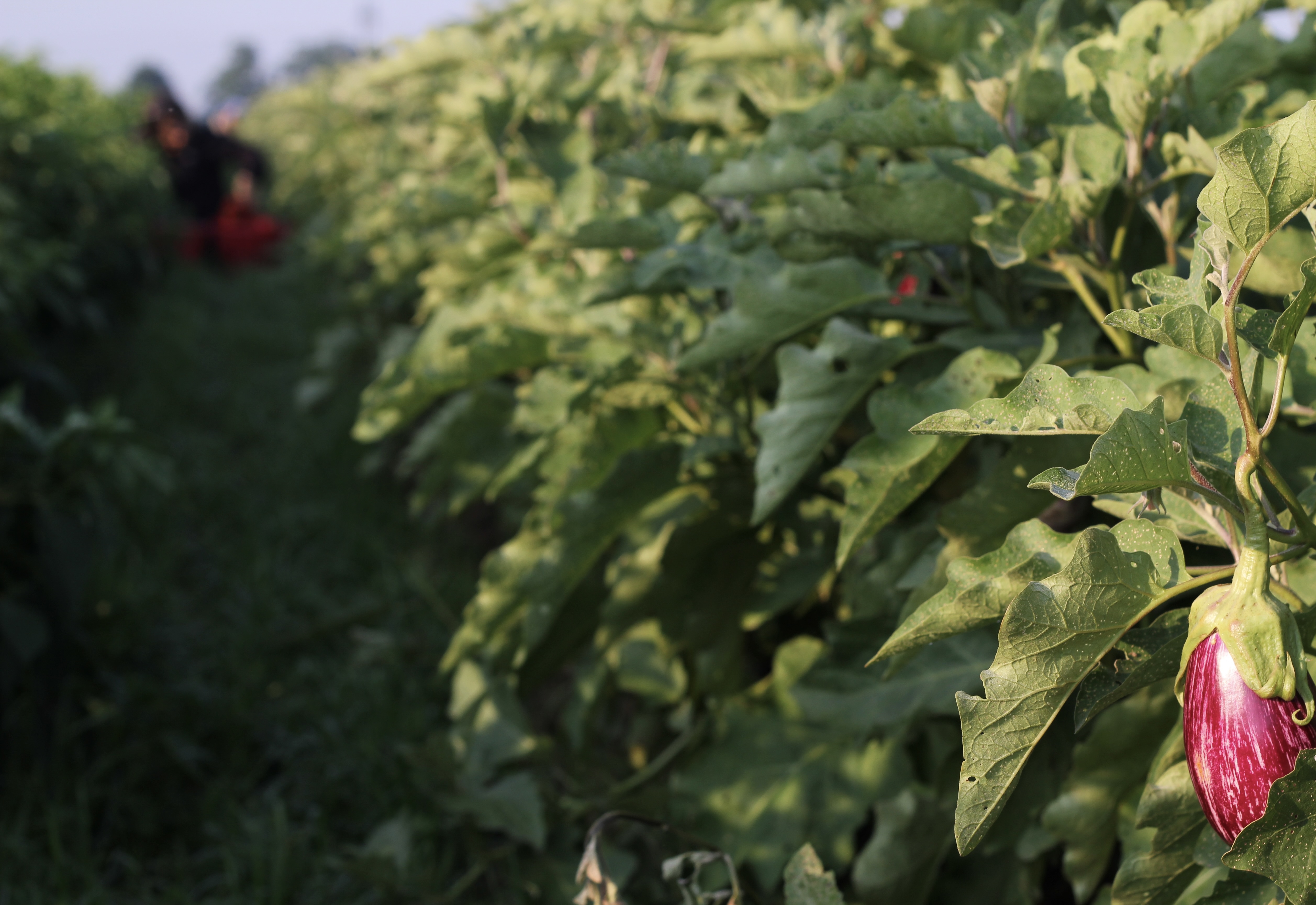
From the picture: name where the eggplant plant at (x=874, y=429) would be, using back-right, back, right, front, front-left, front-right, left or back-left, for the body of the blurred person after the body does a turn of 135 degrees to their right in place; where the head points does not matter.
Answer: back

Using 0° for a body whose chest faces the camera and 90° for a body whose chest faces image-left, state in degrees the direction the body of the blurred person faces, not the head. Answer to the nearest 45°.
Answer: approximately 45°

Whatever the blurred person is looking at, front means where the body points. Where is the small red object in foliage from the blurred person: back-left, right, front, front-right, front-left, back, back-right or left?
front-left

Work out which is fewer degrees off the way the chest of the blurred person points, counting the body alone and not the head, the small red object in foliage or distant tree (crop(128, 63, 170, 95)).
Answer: the small red object in foliage

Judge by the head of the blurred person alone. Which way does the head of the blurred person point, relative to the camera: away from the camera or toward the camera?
toward the camera
